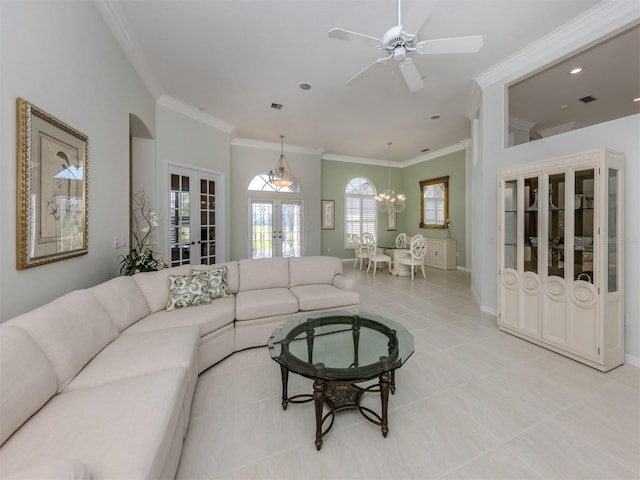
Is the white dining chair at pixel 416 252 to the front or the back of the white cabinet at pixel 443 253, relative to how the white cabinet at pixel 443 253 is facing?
to the front

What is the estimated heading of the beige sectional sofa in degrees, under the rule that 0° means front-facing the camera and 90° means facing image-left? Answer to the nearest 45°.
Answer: approximately 315°

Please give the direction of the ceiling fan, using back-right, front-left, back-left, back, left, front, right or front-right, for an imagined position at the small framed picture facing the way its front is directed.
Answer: front

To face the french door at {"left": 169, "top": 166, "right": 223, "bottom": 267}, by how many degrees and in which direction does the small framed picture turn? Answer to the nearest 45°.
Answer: approximately 45° to its right

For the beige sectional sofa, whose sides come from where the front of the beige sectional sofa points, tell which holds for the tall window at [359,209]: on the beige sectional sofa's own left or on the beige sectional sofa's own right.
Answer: on the beige sectional sofa's own left

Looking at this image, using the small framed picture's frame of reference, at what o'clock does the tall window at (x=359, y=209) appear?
The tall window is roughly at 8 o'clock from the small framed picture.

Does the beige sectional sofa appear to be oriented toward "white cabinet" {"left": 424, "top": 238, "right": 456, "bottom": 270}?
no

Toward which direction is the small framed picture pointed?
toward the camera

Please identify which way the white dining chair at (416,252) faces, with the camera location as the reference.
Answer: facing away from the viewer and to the left of the viewer

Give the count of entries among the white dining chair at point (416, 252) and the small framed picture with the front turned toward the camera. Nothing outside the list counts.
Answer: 1

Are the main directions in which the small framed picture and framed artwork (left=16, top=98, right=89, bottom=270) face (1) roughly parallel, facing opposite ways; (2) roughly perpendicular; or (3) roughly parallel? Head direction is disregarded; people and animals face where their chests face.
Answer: roughly perpendicular

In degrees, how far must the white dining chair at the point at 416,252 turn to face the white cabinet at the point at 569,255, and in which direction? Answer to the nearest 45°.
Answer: approximately 135° to its left

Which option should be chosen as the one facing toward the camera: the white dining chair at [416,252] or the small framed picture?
the small framed picture

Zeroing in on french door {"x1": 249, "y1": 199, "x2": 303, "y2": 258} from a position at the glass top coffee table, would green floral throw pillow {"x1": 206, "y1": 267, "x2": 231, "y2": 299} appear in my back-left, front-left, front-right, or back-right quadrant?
front-left

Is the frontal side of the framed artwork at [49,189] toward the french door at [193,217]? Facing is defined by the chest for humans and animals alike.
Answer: no
